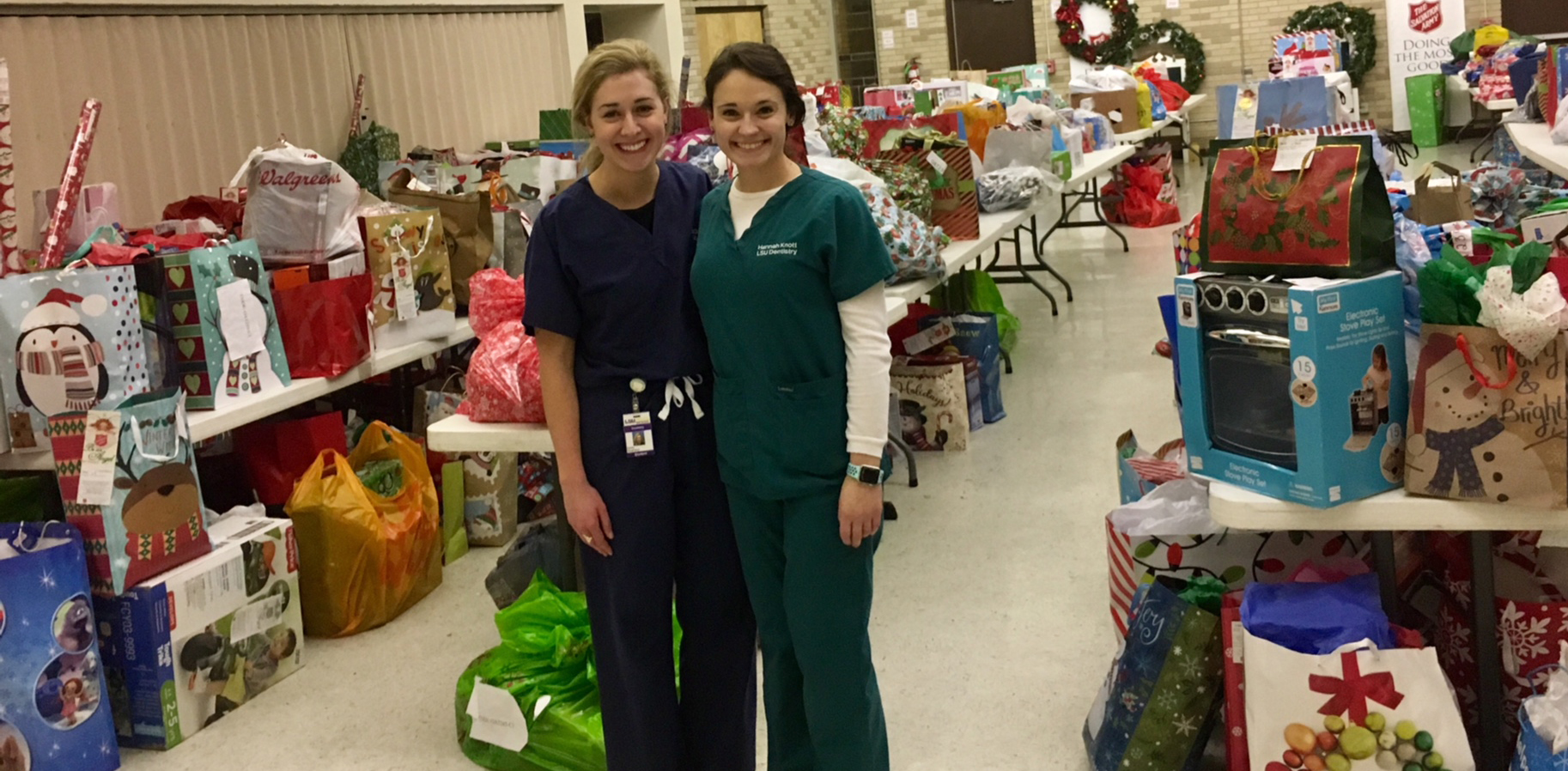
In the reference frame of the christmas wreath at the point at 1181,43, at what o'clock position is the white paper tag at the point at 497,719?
The white paper tag is roughly at 12 o'clock from the christmas wreath.

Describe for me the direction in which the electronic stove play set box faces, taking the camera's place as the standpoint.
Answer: facing the viewer and to the left of the viewer

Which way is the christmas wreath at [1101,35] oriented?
toward the camera

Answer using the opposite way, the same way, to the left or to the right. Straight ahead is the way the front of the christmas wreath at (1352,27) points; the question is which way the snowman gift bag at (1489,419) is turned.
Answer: the same way

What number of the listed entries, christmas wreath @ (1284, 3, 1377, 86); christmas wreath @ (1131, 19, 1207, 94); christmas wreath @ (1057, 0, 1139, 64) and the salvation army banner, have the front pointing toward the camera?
4

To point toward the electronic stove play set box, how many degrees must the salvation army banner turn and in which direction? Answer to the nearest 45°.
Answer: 0° — it already faces it

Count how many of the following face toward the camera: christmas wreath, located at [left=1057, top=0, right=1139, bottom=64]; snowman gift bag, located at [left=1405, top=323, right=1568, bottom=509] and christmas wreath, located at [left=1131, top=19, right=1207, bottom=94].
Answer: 3

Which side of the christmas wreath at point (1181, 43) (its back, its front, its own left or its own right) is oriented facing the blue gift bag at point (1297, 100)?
front

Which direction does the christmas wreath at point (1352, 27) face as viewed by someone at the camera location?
facing the viewer

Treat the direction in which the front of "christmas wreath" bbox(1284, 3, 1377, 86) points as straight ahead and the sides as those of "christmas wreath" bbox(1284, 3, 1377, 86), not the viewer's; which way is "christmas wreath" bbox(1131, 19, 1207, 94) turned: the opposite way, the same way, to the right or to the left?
the same way

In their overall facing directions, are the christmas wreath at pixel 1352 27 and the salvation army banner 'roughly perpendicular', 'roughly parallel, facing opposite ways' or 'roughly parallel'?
roughly parallel

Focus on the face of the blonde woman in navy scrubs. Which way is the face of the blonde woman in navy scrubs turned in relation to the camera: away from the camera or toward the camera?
toward the camera

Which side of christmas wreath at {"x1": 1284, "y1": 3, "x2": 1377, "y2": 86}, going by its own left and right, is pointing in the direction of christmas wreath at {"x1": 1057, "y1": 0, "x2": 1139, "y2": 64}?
right

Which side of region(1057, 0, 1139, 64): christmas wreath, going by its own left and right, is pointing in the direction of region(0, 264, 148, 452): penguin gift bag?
front

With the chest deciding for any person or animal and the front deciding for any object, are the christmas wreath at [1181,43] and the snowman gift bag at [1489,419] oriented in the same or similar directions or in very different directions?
same or similar directions

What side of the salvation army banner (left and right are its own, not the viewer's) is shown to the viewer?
front

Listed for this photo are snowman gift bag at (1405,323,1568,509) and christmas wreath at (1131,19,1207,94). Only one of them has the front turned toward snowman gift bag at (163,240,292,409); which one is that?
the christmas wreath

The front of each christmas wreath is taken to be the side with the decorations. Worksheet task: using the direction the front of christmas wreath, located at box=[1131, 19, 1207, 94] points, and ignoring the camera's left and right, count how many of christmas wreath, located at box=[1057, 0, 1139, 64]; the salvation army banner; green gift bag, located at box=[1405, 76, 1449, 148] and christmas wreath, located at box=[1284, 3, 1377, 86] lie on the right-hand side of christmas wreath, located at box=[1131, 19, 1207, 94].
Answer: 1

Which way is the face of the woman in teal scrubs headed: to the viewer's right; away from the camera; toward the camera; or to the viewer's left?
toward the camera
